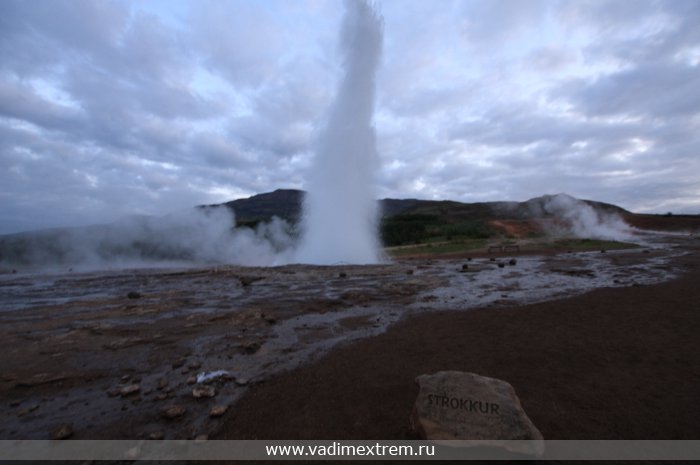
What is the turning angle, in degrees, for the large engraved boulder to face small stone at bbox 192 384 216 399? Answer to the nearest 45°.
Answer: approximately 90° to its right

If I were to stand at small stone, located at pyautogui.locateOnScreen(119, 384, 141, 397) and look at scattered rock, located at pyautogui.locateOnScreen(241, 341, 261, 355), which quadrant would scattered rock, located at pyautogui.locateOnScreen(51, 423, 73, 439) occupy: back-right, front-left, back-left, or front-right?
back-right

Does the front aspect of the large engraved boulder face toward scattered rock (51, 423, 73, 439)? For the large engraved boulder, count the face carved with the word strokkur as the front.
no

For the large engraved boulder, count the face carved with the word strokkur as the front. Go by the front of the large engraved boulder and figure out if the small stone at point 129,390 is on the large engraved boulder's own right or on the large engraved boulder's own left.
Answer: on the large engraved boulder's own right

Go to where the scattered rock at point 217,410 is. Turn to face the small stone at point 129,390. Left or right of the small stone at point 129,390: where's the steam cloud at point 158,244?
right

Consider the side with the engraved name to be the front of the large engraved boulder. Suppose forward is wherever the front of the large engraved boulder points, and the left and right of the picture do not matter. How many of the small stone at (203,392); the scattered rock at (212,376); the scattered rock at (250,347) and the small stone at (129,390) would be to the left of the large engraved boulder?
0

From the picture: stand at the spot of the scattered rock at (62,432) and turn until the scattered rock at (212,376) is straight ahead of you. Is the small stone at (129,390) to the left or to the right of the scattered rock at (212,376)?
left

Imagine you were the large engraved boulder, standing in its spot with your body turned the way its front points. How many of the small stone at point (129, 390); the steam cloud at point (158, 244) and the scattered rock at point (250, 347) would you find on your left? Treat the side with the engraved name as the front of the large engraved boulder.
0

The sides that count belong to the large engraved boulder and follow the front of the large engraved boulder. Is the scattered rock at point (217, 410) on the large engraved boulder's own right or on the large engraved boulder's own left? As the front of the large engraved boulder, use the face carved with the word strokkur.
on the large engraved boulder's own right

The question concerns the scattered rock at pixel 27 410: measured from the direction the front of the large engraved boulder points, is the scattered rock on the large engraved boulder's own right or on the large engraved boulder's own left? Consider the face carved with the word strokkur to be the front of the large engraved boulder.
on the large engraved boulder's own right

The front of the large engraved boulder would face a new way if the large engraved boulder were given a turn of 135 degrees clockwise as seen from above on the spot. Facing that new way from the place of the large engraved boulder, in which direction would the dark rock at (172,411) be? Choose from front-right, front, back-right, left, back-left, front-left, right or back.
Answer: front-left

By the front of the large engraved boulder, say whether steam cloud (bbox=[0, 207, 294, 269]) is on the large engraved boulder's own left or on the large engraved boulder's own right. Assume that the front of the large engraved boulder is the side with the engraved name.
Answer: on the large engraved boulder's own right

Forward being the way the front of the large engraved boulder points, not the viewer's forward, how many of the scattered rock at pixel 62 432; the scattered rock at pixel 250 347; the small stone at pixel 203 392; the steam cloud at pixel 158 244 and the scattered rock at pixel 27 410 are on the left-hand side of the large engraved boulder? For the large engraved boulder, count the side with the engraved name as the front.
0

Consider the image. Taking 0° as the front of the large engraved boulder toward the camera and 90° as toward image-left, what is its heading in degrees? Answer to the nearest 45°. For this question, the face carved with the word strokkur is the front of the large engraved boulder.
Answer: approximately 0°

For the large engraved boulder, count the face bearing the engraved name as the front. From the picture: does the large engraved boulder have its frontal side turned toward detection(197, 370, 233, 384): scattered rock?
no
